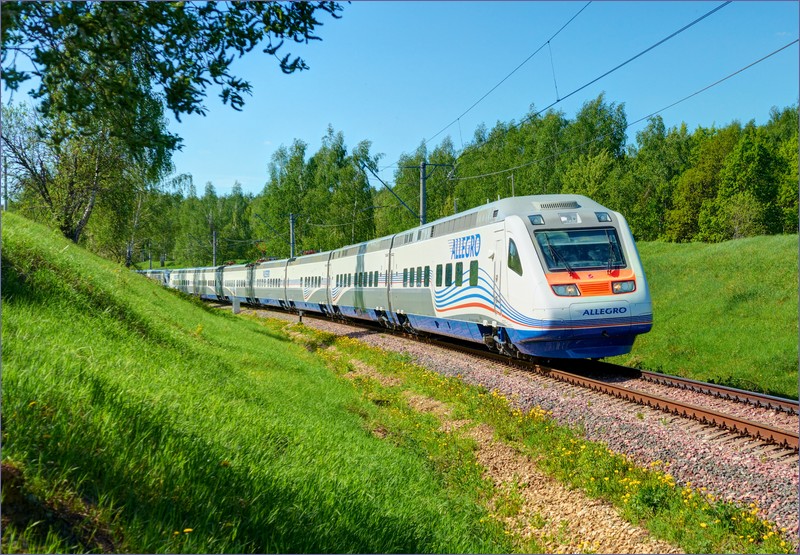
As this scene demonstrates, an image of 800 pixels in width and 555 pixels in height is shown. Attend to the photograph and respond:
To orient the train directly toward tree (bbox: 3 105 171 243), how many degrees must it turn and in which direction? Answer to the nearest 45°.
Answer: approximately 180°

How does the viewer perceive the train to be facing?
facing the viewer and to the right of the viewer
